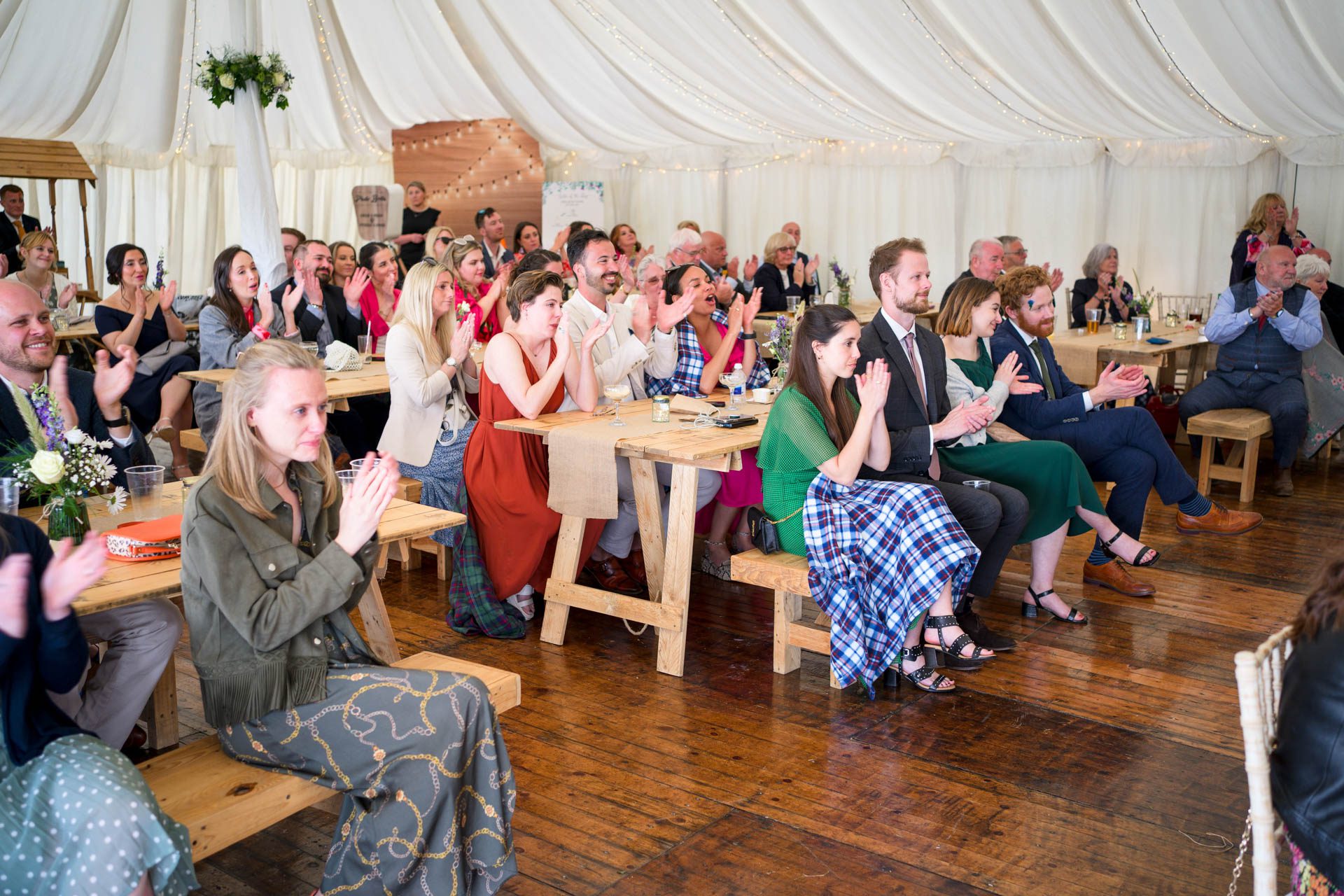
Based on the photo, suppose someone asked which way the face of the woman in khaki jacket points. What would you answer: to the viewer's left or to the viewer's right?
to the viewer's right

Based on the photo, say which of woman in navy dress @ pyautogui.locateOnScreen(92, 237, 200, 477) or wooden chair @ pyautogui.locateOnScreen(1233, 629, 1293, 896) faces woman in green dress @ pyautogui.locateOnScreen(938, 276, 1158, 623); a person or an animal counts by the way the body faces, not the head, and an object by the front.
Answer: the woman in navy dress

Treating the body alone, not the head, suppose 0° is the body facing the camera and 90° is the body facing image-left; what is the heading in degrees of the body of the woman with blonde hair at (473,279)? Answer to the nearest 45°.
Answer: approximately 315°

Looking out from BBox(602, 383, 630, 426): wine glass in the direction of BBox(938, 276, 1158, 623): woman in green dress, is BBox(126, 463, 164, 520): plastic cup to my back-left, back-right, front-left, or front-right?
back-right

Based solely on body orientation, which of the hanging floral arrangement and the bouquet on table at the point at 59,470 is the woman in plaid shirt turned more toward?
the bouquet on table

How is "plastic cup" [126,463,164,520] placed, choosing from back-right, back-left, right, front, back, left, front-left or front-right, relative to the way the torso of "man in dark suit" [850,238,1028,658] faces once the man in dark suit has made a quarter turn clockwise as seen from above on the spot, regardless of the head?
front

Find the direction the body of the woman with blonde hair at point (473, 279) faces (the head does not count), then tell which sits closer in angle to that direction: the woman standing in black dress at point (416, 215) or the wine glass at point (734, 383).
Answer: the wine glass
